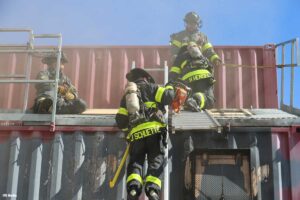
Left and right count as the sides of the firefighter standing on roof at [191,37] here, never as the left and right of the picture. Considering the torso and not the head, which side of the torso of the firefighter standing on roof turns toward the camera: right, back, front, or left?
front

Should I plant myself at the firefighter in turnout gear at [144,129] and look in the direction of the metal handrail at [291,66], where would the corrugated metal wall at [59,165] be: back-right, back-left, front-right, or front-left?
back-left

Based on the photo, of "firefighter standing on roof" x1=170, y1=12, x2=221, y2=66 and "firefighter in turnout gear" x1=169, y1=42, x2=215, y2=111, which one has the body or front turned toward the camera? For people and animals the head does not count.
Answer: the firefighter standing on roof

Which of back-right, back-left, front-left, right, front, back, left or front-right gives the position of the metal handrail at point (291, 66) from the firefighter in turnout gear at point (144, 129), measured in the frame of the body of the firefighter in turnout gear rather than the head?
front-right

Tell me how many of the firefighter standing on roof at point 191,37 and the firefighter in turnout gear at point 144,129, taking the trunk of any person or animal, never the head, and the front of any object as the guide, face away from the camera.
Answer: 1

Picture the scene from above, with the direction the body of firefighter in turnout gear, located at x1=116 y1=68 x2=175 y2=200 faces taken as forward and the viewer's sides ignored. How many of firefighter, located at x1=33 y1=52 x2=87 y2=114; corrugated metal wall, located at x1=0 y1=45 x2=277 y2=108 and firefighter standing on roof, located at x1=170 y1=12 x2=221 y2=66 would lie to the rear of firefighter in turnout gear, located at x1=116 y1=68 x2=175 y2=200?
0

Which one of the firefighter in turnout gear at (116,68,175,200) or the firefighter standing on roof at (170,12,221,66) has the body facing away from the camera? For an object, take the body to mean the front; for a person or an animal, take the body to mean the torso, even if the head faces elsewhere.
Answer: the firefighter in turnout gear

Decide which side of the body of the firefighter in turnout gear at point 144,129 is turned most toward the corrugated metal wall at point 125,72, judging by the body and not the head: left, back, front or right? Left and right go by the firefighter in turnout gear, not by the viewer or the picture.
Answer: front

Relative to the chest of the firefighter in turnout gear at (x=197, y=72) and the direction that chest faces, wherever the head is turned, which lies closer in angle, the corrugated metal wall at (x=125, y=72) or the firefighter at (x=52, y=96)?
the corrugated metal wall

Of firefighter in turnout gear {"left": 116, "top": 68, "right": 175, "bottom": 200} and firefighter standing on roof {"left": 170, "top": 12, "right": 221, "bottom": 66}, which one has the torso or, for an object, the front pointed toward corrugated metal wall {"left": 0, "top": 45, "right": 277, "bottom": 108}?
the firefighter in turnout gear

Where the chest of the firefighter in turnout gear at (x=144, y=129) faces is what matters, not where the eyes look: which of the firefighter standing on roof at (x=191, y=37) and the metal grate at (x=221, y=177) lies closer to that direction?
the firefighter standing on roof

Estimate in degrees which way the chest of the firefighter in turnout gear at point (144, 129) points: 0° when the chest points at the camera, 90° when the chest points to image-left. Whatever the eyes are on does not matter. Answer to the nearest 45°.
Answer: approximately 180°

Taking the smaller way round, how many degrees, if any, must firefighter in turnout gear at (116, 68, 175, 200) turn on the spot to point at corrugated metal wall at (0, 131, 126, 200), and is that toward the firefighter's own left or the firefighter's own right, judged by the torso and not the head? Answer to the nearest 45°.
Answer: approximately 45° to the firefighter's own left

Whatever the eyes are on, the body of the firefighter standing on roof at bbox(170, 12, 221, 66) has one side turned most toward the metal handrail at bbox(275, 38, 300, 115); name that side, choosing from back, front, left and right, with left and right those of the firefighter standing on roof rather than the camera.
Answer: left

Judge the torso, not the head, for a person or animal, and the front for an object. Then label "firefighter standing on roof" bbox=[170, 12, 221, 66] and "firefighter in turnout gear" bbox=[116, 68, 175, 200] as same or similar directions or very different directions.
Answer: very different directions

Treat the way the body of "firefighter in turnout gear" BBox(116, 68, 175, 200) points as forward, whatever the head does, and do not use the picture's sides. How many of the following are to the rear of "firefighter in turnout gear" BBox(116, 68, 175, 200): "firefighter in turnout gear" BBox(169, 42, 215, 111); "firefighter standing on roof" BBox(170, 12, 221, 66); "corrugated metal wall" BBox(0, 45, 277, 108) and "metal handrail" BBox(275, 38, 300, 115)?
0

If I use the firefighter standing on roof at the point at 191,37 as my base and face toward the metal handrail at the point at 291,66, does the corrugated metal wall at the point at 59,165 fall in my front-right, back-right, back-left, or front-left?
back-right

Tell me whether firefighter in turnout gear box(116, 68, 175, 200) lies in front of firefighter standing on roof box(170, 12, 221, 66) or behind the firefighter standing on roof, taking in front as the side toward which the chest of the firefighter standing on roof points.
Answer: in front

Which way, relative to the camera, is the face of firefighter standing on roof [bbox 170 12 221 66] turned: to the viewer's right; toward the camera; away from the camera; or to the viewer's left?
toward the camera
